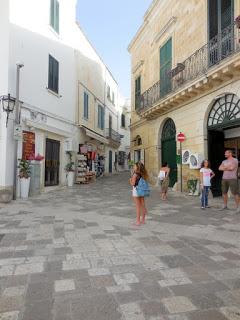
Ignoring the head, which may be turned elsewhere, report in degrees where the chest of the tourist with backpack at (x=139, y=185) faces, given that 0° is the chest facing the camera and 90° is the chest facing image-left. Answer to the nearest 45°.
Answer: approximately 135°

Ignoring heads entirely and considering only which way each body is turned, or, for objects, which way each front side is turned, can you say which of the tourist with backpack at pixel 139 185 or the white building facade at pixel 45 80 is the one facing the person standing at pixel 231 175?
the white building facade

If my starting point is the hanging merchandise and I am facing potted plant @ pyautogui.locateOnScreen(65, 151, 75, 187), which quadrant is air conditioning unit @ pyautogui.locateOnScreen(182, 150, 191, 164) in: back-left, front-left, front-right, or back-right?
front-left

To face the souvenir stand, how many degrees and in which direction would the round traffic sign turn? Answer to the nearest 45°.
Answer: approximately 135° to its right

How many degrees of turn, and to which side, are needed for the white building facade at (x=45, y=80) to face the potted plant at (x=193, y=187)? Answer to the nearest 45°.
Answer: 0° — it already faces it

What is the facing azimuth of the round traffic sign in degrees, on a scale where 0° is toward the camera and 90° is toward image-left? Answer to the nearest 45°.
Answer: approximately 0°

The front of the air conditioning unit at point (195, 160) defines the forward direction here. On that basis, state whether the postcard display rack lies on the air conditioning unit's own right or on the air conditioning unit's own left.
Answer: on the air conditioning unit's own right

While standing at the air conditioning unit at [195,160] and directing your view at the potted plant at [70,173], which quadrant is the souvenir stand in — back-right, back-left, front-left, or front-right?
front-right

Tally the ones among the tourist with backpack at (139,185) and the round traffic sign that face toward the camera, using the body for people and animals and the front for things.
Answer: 1

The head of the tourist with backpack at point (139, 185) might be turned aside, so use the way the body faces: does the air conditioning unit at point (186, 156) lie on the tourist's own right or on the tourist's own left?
on the tourist's own right

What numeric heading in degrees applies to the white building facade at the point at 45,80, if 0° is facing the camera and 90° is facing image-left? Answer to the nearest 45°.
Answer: approximately 315°

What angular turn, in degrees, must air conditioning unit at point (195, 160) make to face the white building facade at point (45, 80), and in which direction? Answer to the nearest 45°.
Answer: approximately 45° to its right
